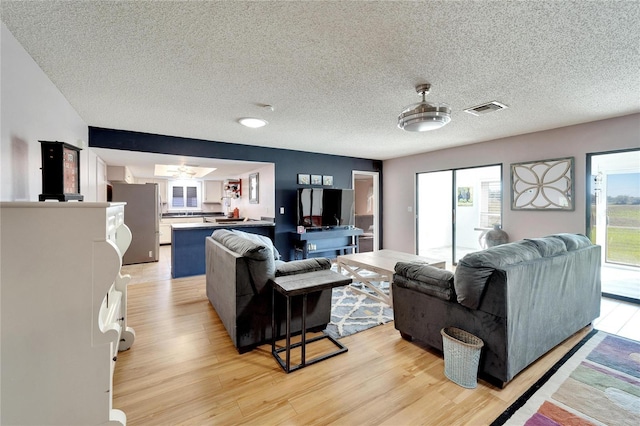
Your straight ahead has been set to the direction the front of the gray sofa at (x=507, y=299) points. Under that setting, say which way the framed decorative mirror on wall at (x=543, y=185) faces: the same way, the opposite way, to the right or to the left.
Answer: to the left

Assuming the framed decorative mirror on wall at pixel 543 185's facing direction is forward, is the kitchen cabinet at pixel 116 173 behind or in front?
in front

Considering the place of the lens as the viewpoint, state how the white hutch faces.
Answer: facing to the right of the viewer

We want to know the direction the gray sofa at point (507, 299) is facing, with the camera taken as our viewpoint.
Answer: facing away from the viewer and to the left of the viewer

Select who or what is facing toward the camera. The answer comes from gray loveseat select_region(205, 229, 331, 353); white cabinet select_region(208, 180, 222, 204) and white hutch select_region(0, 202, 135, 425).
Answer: the white cabinet

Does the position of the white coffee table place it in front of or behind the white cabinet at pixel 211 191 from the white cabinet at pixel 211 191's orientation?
in front

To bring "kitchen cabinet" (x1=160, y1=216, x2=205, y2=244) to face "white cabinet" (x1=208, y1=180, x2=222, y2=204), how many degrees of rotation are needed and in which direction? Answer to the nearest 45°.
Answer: approximately 135° to its left

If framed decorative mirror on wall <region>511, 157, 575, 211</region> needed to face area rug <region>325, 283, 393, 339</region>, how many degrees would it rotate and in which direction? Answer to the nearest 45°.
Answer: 0° — it already faces it

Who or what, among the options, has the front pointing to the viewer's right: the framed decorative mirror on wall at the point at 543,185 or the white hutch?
the white hutch

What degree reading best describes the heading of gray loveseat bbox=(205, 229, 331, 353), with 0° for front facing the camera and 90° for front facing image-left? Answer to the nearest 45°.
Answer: approximately 225°

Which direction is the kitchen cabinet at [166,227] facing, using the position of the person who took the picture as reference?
facing the viewer

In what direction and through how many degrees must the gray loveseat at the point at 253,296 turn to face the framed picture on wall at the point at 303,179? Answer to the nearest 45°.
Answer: approximately 45° to its left

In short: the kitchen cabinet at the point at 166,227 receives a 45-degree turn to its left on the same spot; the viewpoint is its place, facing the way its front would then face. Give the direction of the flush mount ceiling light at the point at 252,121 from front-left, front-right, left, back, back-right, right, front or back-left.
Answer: front-right

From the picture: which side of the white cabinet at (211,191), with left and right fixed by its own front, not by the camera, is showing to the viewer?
front

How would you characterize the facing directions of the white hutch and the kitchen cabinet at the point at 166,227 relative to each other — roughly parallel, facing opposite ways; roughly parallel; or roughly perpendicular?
roughly perpendicular

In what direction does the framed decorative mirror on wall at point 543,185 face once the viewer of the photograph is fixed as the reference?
facing the viewer and to the left of the viewer
